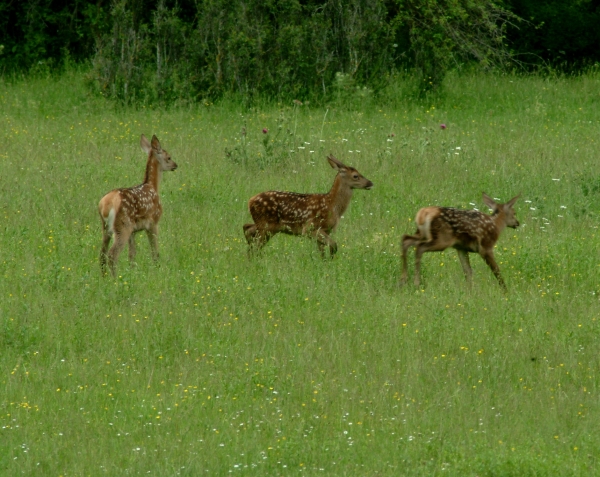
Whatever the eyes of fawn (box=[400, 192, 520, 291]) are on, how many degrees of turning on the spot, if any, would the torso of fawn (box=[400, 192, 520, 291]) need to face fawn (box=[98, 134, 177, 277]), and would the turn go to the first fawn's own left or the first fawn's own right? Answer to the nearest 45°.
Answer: approximately 180°

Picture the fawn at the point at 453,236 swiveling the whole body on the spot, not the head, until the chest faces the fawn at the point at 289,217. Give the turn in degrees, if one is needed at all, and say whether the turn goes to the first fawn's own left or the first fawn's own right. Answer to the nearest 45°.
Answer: approximately 180°

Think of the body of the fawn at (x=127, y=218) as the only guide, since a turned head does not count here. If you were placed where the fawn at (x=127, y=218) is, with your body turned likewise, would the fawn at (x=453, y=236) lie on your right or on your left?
on your right

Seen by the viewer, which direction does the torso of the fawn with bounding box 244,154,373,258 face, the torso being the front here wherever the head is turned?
to the viewer's right

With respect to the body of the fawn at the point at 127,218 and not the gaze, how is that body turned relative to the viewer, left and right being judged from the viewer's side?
facing away from the viewer and to the right of the viewer

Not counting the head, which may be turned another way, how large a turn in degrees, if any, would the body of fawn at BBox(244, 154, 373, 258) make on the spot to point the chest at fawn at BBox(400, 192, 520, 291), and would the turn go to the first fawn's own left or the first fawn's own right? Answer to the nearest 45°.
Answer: approximately 45° to the first fawn's own right

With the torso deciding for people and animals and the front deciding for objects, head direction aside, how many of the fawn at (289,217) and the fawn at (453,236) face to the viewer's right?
2

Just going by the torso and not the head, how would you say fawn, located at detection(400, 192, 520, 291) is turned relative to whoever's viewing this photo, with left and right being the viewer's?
facing to the right of the viewer
